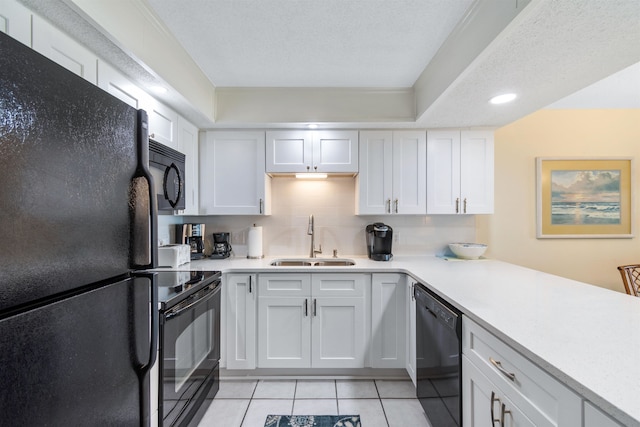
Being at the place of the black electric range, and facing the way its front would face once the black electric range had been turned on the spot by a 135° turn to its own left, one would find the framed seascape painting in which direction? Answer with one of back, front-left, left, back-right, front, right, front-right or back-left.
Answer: right

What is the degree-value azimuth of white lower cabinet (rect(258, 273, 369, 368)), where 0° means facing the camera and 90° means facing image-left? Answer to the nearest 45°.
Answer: approximately 0°

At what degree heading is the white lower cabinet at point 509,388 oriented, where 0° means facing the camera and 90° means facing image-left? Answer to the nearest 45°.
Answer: approximately 45°

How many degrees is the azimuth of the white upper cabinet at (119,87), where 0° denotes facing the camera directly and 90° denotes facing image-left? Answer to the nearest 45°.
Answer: approximately 315°

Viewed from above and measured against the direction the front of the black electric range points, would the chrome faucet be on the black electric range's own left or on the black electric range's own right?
on the black electric range's own left

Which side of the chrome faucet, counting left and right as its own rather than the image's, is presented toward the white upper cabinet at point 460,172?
left

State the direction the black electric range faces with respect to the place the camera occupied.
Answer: facing the viewer and to the right of the viewer

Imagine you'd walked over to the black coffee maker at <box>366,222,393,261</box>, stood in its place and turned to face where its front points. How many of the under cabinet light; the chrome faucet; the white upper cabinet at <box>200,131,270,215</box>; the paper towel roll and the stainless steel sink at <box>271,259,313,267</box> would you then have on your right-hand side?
5

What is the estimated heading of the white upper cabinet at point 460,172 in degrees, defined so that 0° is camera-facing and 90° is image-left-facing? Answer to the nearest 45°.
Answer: approximately 0°

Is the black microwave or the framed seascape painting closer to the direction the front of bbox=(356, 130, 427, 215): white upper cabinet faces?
the black microwave

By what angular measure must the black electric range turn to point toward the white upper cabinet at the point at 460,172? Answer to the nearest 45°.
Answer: approximately 45° to its left

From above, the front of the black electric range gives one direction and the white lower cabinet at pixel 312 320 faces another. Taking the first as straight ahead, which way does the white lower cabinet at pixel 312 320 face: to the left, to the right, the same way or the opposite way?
to the right
